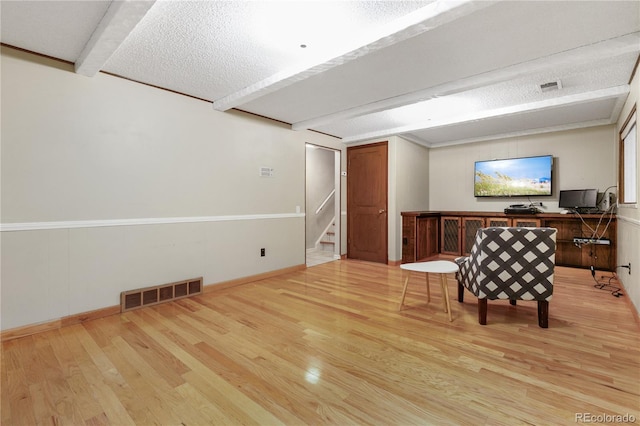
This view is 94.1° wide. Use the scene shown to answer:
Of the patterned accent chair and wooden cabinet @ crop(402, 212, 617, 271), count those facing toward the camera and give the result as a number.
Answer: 1

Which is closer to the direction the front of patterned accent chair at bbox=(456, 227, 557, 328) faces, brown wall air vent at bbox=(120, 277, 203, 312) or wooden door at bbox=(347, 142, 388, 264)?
the wooden door

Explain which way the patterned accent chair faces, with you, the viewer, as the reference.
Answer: facing away from the viewer and to the left of the viewer

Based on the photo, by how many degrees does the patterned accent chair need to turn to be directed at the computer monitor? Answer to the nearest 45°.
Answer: approximately 45° to its right

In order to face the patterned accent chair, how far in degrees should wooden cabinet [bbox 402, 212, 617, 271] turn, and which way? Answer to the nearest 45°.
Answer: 0° — it already faces it

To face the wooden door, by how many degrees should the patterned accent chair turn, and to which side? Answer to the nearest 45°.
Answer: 0° — it already faces it

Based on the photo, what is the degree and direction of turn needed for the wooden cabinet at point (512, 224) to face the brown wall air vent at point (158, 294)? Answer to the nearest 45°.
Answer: approximately 45° to its right

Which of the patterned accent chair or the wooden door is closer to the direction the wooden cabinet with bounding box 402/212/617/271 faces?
the patterned accent chair

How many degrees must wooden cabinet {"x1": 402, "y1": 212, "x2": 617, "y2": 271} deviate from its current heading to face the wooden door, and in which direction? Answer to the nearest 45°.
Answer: approximately 90° to its right

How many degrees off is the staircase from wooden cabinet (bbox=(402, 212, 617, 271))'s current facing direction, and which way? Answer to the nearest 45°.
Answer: approximately 90° to its right
